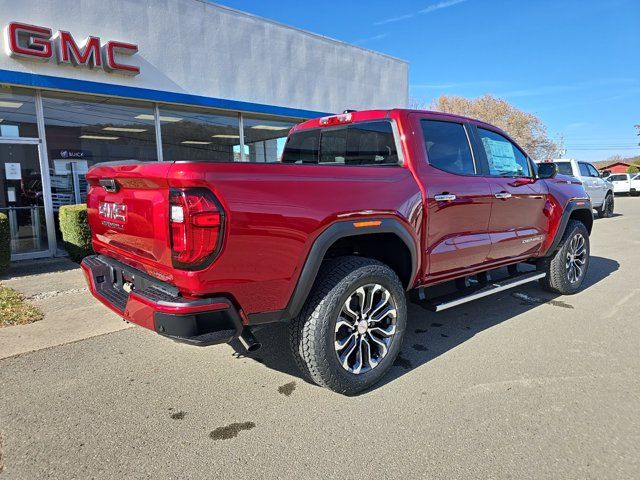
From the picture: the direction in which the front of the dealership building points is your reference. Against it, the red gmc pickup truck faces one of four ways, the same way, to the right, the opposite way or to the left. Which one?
to the left

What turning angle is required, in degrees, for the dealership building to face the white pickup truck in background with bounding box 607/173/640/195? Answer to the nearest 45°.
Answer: approximately 90° to its left

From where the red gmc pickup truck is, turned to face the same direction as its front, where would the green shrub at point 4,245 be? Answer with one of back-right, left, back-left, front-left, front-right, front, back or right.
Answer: left

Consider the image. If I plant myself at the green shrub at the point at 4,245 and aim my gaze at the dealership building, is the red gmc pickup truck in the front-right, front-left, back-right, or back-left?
back-right

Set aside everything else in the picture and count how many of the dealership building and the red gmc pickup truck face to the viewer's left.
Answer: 0

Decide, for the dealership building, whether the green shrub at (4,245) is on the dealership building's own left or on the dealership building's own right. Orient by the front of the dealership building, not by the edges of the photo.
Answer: on the dealership building's own right

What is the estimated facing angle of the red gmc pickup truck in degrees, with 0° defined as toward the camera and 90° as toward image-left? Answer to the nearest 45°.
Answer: approximately 225°

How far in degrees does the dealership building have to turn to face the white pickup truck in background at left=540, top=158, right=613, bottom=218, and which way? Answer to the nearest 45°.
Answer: approximately 45° to its left
